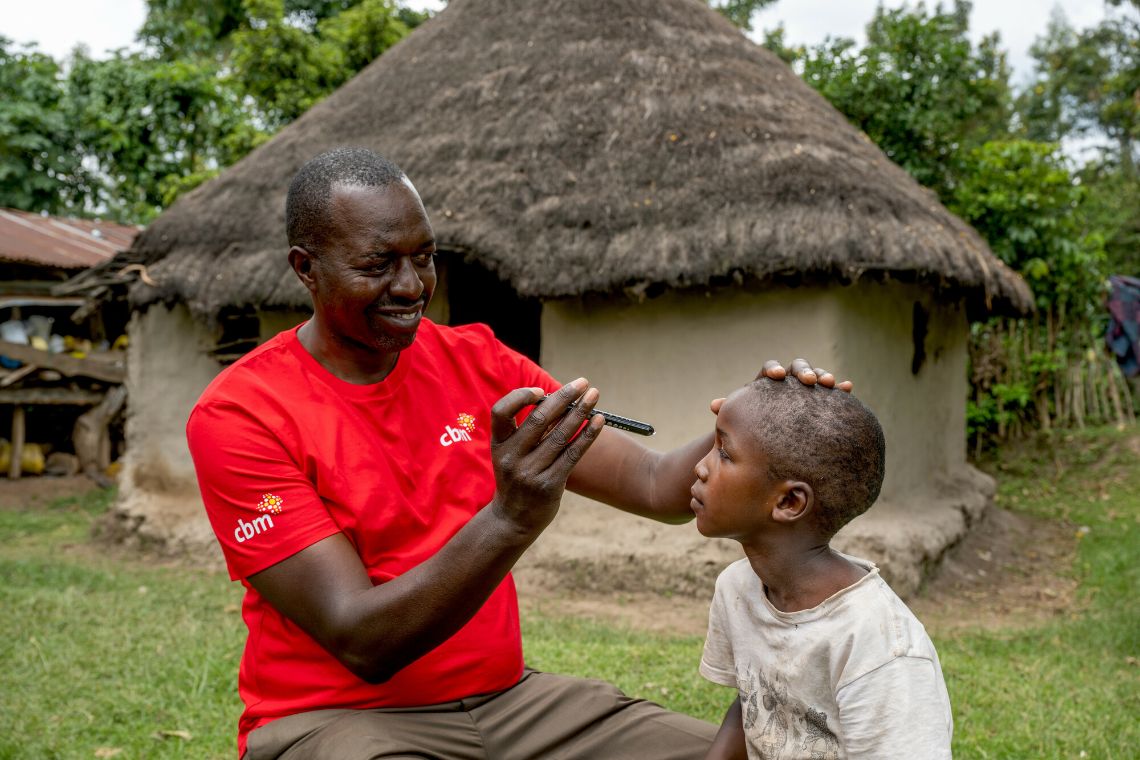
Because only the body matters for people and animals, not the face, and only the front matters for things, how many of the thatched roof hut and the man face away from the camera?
0

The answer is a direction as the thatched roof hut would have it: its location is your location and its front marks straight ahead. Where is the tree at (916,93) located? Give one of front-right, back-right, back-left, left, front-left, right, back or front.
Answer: back

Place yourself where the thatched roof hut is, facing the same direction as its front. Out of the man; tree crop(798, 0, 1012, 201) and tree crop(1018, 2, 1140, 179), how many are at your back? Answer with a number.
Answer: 2

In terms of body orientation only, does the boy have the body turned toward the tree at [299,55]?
no

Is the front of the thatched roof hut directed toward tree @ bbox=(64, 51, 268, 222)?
no

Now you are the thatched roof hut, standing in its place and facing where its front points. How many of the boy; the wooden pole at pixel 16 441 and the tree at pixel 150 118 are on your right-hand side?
2

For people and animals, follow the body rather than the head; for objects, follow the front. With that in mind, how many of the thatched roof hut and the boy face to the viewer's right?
0

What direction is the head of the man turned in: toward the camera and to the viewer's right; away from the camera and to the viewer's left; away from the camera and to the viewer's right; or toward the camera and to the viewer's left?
toward the camera and to the viewer's right

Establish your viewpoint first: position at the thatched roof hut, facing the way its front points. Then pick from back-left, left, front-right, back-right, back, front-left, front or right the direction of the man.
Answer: front-left

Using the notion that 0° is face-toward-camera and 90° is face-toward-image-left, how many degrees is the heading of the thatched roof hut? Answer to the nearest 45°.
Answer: approximately 45°

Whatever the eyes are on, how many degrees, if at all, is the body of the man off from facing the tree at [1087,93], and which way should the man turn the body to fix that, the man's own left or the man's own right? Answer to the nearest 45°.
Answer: approximately 90° to the man's own left

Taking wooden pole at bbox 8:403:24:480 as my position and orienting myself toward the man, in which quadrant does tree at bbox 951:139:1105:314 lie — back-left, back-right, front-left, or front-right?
front-left

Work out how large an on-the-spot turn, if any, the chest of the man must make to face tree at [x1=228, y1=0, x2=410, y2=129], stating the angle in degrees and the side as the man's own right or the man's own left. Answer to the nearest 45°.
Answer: approximately 135° to the man's own left

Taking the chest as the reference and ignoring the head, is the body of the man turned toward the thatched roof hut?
no

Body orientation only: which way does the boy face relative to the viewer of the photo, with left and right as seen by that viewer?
facing the viewer and to the left of the viewer

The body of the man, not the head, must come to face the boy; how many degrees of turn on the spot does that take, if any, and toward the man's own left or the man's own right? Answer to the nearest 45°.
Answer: approximately 45° to the man's own left

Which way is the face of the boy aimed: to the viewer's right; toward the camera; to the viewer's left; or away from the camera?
to the viewer's left

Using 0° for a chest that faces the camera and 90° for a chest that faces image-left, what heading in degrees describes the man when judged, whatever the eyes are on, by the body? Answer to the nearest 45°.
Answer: approximately 315°

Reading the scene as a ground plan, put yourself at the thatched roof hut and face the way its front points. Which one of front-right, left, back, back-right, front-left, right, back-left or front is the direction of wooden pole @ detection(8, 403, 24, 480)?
right
